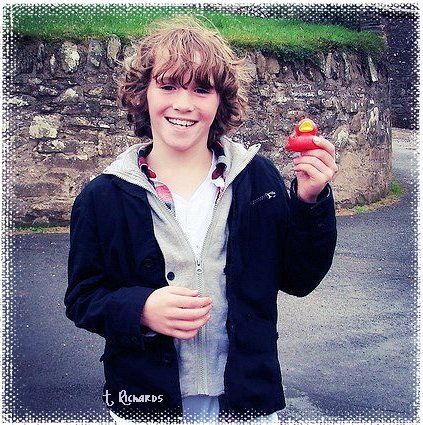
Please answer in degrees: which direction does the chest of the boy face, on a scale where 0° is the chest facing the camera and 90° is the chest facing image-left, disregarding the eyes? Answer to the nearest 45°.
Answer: approximately 0°

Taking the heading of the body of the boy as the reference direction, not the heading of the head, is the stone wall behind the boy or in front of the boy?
behind
